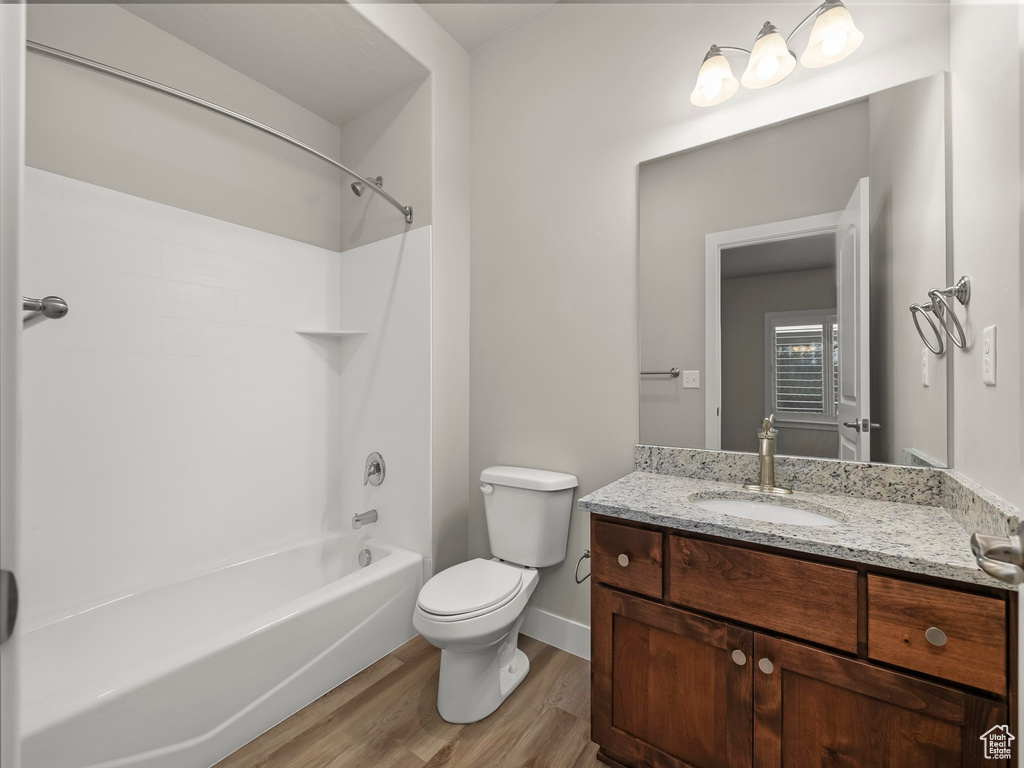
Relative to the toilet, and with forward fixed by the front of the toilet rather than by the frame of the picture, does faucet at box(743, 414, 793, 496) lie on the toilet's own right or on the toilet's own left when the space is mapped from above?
on the toilet's own left

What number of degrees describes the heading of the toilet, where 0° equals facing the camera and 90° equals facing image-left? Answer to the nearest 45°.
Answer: approximately 45°

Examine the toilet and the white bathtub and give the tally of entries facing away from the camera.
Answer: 0

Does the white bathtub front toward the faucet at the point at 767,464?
yes

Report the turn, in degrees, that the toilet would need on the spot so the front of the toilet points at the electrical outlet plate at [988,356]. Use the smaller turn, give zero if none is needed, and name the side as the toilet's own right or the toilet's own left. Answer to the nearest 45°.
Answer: approximately 90° to the toilet's own left

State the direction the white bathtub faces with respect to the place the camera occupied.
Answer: facing the viewer and to the right of the viewer

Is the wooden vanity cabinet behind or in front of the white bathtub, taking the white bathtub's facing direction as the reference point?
in front

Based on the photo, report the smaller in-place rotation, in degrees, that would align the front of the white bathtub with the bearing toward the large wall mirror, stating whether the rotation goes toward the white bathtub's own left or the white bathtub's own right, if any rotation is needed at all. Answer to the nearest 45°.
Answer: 0° — it already faces it

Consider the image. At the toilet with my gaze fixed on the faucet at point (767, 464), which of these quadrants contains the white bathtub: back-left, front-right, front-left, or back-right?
back-right

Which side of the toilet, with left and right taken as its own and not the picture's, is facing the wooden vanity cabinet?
left

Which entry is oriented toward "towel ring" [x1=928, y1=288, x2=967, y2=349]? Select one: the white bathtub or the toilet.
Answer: the white bathtub

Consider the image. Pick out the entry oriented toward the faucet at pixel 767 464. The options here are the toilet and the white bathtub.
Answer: the white bathtub

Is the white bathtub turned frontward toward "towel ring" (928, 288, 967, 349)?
yes

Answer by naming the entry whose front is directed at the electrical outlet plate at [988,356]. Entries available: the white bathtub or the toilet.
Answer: the white bathtub

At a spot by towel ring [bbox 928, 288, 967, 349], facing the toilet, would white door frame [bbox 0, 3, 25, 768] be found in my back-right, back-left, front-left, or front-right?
front-left
